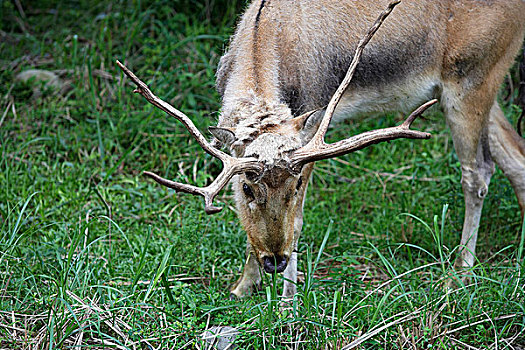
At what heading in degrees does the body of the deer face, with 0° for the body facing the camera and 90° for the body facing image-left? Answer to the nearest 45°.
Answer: approximately 45°
